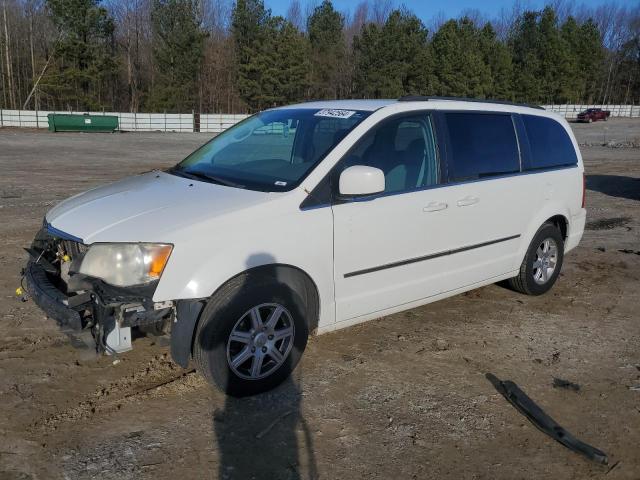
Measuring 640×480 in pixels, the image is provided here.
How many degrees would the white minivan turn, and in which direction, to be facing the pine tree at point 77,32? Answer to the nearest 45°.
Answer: approximately 135° to its right

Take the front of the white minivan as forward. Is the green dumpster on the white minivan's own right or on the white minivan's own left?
on the white minivan's own right

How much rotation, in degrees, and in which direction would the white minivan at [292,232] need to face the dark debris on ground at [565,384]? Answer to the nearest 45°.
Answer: approximately 135° to its left

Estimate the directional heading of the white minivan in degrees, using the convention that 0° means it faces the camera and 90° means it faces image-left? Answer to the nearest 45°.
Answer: approximately 45°

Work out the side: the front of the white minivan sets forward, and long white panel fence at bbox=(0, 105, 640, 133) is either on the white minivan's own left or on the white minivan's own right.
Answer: on the white minivan's own right
